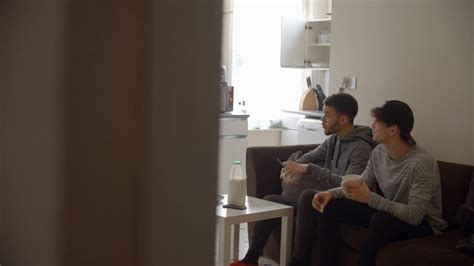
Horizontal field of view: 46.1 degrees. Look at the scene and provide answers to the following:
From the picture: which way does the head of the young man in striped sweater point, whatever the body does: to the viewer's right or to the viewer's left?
to the viewer's left

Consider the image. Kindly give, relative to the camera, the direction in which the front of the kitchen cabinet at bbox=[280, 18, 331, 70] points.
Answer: facing the viewer and to the left of the viewer

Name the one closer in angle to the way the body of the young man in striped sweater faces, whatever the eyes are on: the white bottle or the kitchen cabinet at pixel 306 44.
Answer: the white bottle

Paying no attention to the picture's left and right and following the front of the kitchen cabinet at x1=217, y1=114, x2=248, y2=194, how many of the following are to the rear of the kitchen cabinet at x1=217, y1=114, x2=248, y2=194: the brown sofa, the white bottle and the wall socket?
0

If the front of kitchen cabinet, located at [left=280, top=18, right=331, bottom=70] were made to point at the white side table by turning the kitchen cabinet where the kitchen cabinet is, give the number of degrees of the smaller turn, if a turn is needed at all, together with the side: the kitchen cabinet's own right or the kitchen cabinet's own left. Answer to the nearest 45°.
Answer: approximately 45° to the kitchen cabinet's own left

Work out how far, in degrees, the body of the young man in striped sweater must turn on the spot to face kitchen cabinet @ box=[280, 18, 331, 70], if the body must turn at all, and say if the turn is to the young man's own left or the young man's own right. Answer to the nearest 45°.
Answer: approximately 135° to the young man's own right

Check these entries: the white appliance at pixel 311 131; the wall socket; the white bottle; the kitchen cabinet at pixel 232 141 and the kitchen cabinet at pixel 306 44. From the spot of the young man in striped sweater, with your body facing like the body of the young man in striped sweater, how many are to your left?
0

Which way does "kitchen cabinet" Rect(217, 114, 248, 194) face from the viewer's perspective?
toward the camera

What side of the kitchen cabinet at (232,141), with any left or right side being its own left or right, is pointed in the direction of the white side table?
front

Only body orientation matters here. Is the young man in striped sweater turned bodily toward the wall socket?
no

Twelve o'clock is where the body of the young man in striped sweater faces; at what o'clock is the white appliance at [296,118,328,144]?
The white appliance is roughly at 4 o'clock from the young man in striped sweater.

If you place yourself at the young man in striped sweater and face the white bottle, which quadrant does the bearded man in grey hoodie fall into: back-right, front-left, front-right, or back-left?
front-right

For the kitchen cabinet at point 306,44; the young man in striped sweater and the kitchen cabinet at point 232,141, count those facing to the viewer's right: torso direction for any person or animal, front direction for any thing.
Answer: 0

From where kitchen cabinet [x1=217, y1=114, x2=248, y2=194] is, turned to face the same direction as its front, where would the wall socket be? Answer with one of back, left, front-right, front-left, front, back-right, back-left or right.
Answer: front-left

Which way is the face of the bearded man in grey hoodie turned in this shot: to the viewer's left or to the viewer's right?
to the viewer's left
